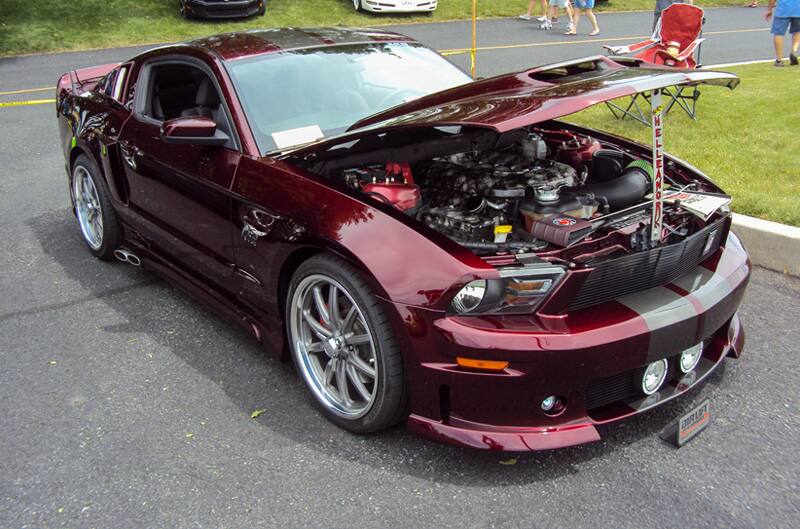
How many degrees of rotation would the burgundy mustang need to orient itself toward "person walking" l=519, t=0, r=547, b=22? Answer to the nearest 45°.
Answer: approximately 135° to its left

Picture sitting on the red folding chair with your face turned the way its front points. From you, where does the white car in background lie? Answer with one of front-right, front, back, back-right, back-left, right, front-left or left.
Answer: right

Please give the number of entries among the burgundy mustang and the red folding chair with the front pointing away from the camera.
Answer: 0

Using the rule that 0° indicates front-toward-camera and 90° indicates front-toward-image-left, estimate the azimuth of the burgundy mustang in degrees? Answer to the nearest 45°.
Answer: approximately 315°

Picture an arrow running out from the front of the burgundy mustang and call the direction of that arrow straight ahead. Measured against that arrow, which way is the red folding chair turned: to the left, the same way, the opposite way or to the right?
to the right

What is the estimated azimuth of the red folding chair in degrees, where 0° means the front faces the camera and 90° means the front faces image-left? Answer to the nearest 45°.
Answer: approximately 45°
